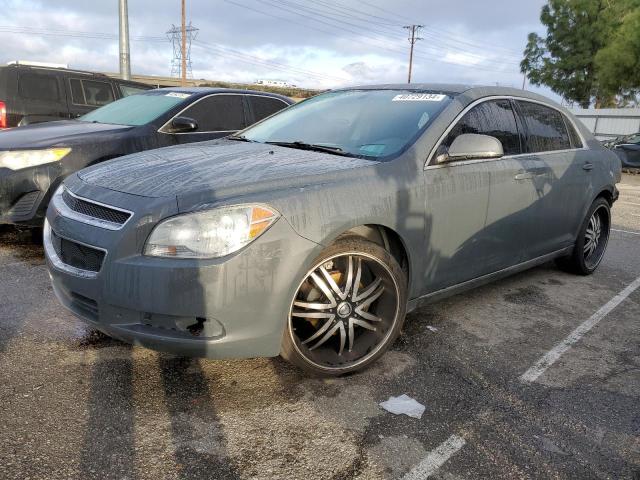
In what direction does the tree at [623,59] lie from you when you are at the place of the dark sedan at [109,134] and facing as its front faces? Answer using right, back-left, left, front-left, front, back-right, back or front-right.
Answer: back

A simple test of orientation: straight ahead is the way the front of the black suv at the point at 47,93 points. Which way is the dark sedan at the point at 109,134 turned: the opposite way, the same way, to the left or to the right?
the opposite way

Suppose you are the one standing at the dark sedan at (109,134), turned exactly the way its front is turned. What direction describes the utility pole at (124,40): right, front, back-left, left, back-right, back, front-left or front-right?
back-right

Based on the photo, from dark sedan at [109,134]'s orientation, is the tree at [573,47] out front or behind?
behind

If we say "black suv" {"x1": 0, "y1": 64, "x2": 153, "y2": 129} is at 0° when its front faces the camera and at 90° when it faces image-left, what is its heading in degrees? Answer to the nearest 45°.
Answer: approximately 225°

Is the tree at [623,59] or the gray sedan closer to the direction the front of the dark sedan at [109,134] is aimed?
the gray sedan

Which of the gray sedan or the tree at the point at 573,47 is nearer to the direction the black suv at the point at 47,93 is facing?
the tree

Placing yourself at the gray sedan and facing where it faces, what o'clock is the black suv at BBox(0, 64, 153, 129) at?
The black suv is roughly at 3 o'clock from the gray sedan.

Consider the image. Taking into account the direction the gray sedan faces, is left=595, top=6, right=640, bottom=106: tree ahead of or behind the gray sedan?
behind

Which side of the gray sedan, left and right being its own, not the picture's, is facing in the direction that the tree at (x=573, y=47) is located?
back

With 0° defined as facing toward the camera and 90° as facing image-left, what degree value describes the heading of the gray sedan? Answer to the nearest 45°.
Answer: approximately 45°

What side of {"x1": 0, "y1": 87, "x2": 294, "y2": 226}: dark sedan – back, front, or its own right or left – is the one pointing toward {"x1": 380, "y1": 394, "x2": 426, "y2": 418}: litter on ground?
left
